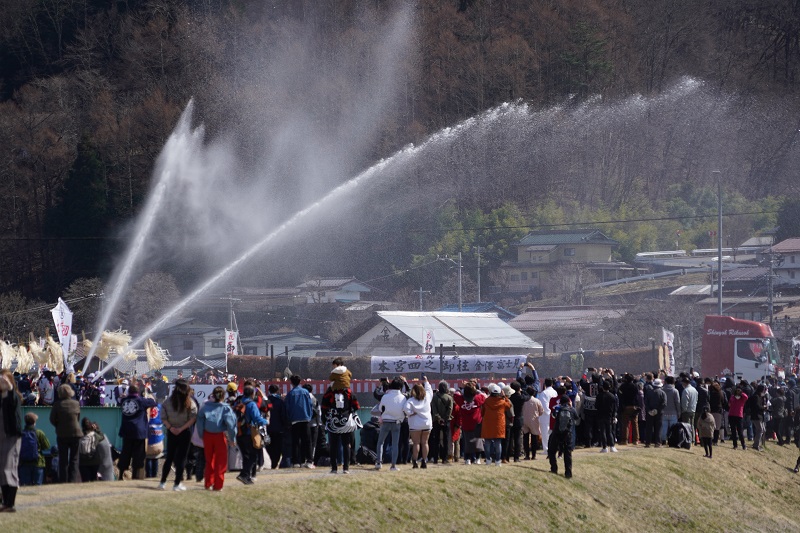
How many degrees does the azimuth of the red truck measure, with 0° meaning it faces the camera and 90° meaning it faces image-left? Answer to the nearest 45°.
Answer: approximately 270°

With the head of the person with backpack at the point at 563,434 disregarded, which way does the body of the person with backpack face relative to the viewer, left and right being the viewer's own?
facing away from the viewer

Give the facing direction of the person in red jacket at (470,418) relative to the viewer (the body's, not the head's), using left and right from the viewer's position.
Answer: facing away from the viewer

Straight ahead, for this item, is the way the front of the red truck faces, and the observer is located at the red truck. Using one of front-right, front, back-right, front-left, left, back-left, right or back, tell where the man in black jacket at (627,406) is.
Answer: right

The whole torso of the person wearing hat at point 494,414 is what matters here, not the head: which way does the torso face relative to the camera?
away from the camera

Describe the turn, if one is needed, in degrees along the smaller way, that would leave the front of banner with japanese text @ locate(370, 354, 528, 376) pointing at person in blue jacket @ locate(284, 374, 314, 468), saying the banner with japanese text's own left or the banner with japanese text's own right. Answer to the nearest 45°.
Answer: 0° — it already faces them

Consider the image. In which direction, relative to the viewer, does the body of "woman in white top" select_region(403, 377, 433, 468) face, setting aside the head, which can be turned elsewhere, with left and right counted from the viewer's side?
facing away from the viewer

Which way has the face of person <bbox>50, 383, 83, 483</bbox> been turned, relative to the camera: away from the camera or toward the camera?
away from the camera

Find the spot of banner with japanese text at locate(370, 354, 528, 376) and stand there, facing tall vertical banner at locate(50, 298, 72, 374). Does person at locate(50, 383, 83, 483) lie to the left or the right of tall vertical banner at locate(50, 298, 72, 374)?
left

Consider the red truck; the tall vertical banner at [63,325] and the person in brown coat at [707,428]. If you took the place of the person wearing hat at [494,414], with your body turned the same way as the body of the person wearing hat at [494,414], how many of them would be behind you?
0

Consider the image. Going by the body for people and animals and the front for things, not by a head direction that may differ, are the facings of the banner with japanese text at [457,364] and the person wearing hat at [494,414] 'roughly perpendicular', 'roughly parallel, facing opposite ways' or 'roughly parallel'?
roughly parallel, facing opposite ways

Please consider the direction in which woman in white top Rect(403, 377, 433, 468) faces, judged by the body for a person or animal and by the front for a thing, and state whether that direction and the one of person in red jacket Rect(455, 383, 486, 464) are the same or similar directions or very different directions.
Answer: same or similar directions

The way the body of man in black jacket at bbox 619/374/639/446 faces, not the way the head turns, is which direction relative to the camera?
away from the camera

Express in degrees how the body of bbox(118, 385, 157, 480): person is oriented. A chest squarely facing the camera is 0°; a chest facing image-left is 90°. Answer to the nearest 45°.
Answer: approximately 180°

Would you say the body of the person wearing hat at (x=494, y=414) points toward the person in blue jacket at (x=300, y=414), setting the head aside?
no

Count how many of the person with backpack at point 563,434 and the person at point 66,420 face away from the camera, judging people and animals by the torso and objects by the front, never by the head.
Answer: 2

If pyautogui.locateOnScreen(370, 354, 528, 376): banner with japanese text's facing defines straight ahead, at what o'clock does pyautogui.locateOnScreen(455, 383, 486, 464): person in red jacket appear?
The person in red jacket is roughly at 12 o'clock from the banner with japanese text.

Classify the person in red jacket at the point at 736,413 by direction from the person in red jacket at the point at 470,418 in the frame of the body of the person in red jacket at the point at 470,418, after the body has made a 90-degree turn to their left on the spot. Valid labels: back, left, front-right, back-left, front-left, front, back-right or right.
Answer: back-right

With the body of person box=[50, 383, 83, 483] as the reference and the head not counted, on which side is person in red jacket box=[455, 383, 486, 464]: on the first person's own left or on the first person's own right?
on the first person's own right

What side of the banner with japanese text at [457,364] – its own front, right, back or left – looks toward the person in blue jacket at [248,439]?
front

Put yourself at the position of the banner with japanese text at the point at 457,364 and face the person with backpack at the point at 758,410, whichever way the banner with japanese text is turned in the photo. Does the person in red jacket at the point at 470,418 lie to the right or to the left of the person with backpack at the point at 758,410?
right

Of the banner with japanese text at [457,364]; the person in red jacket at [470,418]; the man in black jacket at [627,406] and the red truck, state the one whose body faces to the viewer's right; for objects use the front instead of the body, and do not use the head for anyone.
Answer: the red truck

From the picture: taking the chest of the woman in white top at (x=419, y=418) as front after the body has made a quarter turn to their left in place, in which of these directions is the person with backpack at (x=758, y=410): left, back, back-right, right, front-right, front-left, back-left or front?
back-right
